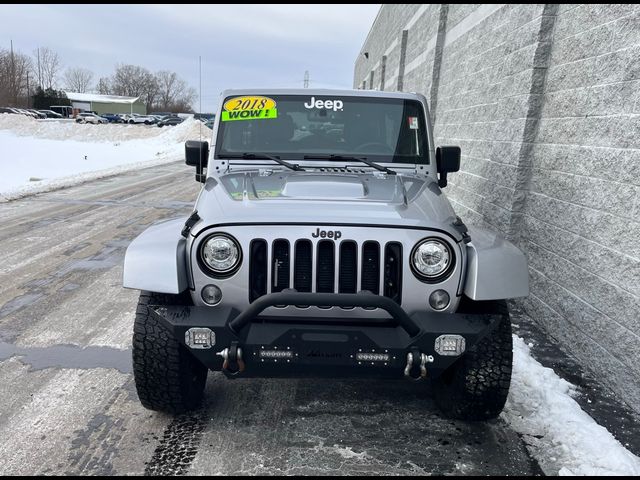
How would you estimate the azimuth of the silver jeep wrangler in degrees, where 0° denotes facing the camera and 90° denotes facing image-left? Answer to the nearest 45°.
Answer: approximately 0°
